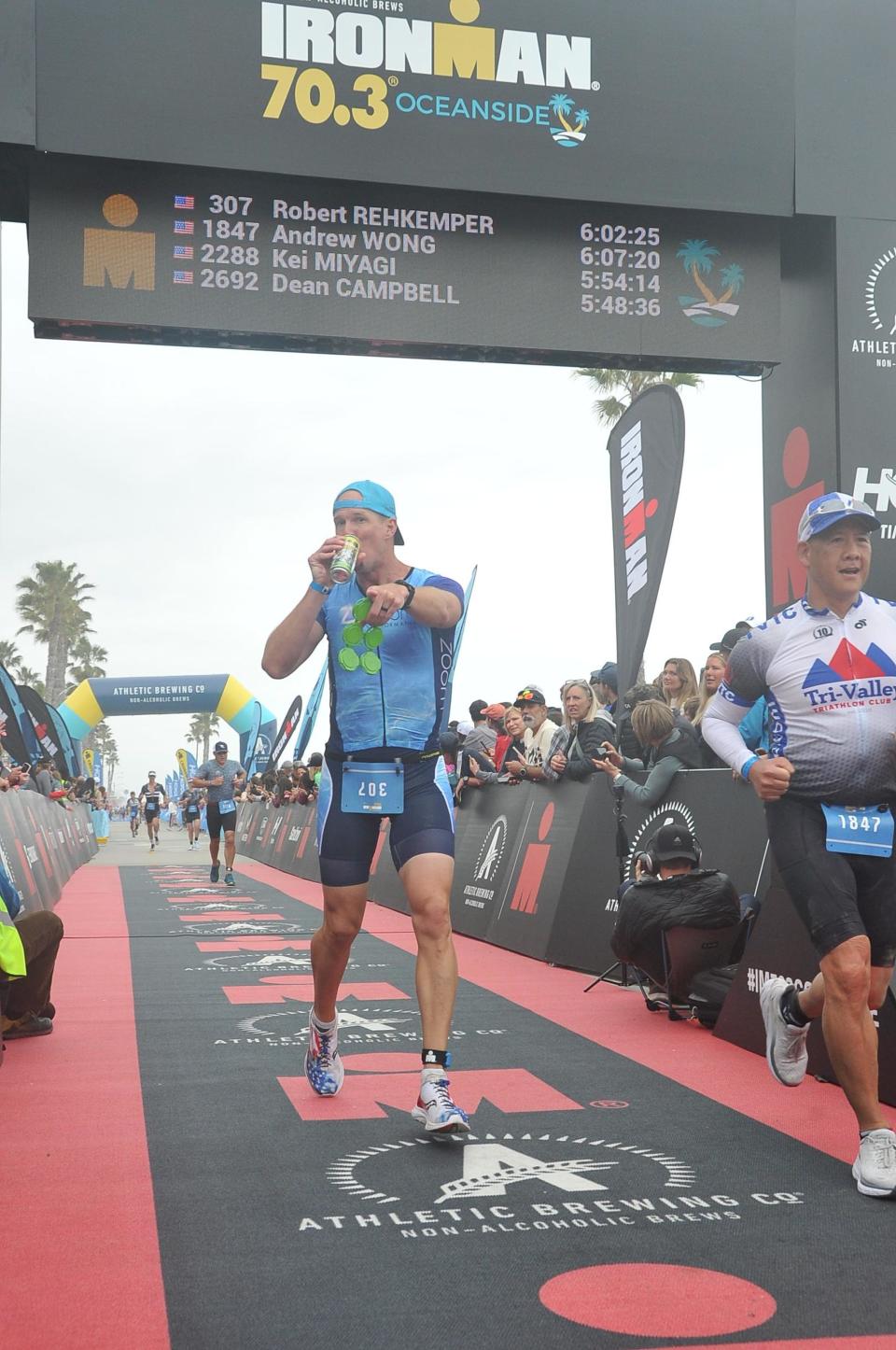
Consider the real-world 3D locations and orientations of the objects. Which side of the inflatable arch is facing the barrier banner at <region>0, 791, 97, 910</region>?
front

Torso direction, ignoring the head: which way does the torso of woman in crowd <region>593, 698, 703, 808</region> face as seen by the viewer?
to the viewer's left

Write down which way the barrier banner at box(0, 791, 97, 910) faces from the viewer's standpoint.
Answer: facing the viewer and to the right of the viewer

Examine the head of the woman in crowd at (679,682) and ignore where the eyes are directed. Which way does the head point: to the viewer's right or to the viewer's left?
to the viewer's left

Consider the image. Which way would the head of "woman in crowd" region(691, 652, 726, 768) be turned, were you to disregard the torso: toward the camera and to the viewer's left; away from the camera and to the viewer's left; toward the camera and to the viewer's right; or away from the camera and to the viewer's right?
toward the camera and to the viewer's left

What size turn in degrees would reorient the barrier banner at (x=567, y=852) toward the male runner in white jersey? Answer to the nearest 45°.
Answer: approximately 45° to its left

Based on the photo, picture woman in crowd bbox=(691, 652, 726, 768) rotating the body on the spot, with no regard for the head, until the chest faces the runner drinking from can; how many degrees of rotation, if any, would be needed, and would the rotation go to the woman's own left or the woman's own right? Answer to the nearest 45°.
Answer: approximately 45° to the woman's own left

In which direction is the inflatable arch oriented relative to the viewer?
toward the camera

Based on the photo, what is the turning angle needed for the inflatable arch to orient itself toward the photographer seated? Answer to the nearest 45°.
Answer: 0° — it already faces them

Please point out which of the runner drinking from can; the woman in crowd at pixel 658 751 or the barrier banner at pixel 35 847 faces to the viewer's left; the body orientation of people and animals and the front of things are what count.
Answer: the woman in crowd

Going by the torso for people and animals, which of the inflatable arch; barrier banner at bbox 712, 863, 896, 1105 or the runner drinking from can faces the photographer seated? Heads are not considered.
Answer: the inflatable arch

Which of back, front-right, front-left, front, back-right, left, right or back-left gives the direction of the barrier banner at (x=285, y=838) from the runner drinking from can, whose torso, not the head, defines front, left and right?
back

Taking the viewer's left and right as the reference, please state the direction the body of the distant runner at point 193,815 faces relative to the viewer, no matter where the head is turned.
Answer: facing the viewer

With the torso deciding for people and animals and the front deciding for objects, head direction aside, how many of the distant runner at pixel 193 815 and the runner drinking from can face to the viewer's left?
0
